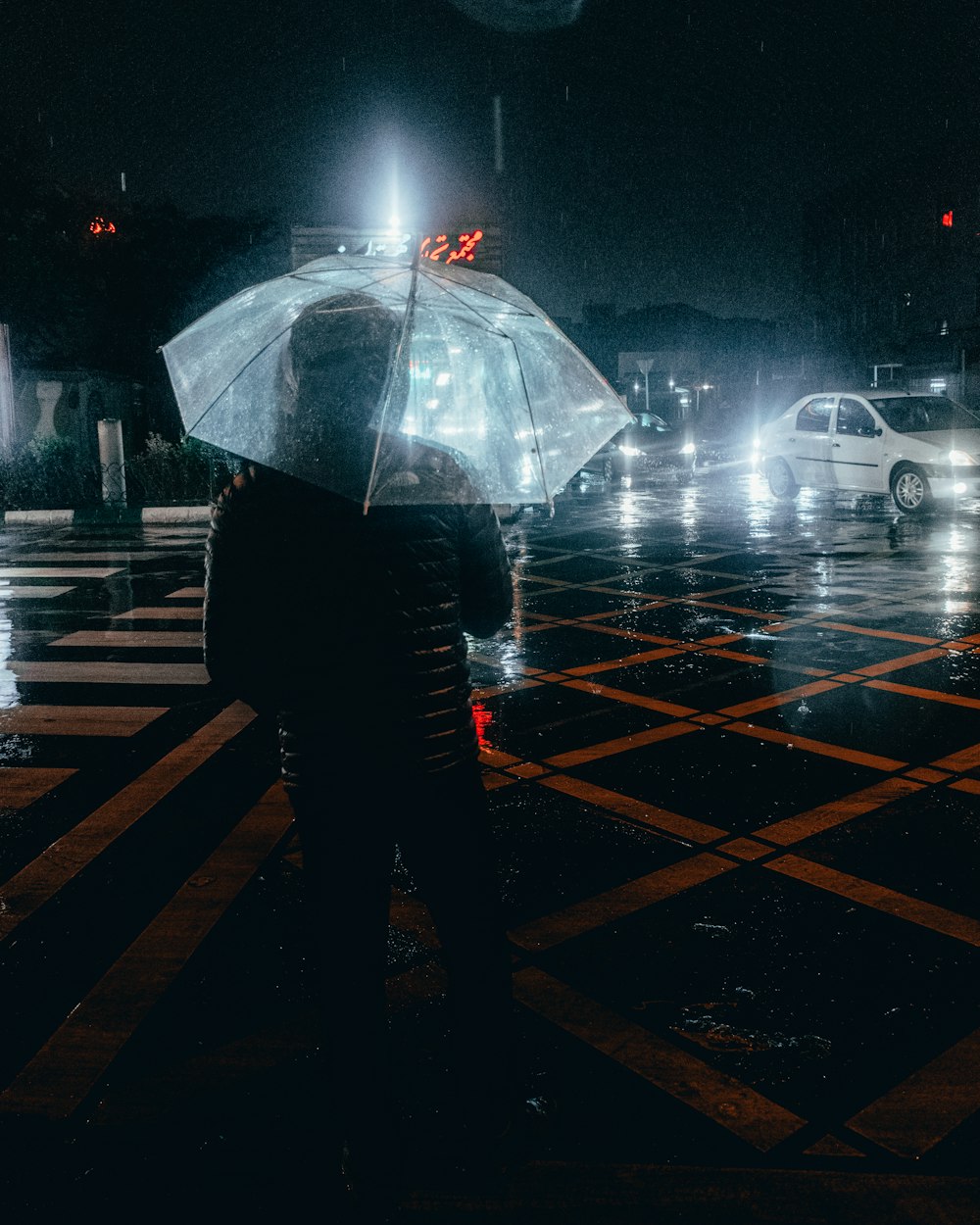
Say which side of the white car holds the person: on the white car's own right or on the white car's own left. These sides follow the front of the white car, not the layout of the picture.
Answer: on the white car's own right

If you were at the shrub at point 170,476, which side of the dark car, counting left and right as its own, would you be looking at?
right

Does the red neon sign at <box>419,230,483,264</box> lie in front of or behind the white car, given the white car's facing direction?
behind

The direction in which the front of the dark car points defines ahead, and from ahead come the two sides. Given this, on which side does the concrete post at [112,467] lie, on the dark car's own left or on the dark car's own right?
on the dark car's own right

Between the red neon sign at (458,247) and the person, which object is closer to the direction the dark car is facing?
the person

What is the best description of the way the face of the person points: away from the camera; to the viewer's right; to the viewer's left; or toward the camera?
away from the camera

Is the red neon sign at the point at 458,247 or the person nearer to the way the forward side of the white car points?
the person

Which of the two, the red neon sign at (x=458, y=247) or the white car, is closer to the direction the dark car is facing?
the white car

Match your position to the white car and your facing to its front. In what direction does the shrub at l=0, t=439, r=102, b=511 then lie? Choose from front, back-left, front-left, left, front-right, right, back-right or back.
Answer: back-right

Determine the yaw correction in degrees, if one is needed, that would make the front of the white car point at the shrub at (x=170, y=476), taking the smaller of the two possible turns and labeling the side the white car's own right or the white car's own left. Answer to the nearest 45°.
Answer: approximately 135° to the white car's own right

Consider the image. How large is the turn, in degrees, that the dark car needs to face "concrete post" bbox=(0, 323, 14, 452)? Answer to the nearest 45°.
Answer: approximately 90° to its right

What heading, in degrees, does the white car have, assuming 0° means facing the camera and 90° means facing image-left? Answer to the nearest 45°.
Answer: approximately 315°
